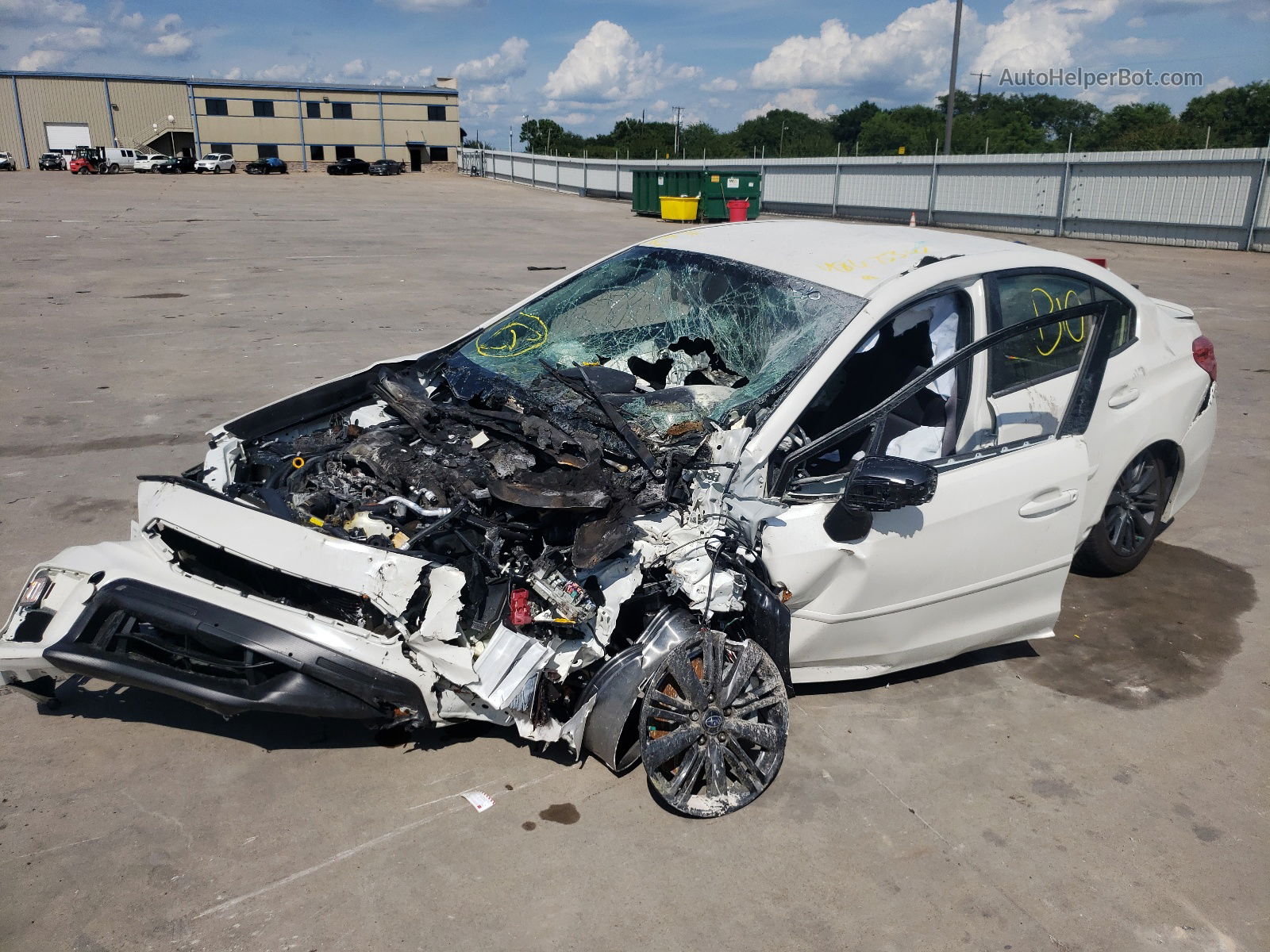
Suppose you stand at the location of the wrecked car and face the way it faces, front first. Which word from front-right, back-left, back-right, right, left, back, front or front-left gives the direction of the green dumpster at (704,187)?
back-right

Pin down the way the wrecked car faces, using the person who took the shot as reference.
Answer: facing the viewer and to the left of the viewer

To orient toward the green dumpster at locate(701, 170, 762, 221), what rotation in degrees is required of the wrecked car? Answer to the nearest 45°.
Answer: approximately 135° to its right

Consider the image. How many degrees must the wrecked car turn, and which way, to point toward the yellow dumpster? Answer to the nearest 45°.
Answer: approximately 135° to its right

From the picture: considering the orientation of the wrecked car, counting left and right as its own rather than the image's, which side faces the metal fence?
back
